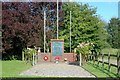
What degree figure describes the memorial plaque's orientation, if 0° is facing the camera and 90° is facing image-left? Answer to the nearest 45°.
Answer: approximately 0°

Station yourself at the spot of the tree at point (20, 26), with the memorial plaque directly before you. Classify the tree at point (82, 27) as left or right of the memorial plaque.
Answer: left

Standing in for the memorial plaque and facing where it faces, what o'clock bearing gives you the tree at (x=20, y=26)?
The tree is roughly at 3 o'clock from the memorial plaque.

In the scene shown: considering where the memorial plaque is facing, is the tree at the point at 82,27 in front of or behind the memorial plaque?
behind
